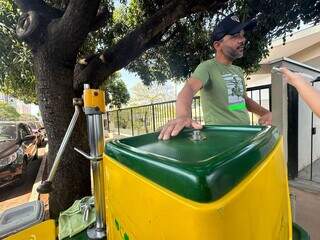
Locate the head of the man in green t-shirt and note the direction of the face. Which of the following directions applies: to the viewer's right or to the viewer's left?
to the viewer's right

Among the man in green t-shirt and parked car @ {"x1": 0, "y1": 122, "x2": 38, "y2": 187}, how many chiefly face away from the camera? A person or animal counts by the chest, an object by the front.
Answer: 0

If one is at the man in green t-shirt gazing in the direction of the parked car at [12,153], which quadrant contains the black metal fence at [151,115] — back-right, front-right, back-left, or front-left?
front-right

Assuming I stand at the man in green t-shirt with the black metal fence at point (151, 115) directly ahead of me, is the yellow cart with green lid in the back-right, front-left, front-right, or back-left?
back-left

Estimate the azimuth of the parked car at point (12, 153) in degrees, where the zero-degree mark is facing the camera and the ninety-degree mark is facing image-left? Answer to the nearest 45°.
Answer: approximately 45°

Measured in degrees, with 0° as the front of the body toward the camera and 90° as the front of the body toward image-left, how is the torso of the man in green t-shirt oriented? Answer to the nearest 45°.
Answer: approximately 315°

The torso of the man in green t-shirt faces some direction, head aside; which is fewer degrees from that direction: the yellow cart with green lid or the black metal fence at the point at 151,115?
the yellow cart with green lid

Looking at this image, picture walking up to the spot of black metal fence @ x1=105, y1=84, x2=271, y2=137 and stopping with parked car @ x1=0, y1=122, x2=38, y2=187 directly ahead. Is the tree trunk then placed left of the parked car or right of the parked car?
left

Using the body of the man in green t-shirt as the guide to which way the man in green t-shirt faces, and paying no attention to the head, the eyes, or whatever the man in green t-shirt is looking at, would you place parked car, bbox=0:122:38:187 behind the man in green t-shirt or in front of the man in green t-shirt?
behind

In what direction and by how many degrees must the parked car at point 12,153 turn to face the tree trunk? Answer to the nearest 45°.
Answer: approximately 45° to its left

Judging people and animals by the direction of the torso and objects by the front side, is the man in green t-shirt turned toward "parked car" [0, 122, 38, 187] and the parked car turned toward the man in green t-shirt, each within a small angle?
no

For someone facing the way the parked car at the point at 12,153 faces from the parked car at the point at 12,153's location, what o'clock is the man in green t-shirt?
The man in green t-shirt is roughly at 10 o'clock from the parked car.

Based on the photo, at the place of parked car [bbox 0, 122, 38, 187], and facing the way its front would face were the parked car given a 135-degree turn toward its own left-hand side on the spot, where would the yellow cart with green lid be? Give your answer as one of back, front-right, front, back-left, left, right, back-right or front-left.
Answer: right

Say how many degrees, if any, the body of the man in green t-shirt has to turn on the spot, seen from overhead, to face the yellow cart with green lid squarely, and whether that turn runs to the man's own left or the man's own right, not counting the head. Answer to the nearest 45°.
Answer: approximately 45° to the man's own right

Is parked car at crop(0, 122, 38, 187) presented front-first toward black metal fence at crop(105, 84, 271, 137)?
no

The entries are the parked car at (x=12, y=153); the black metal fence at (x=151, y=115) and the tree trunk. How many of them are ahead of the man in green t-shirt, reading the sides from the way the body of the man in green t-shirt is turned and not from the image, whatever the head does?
0
